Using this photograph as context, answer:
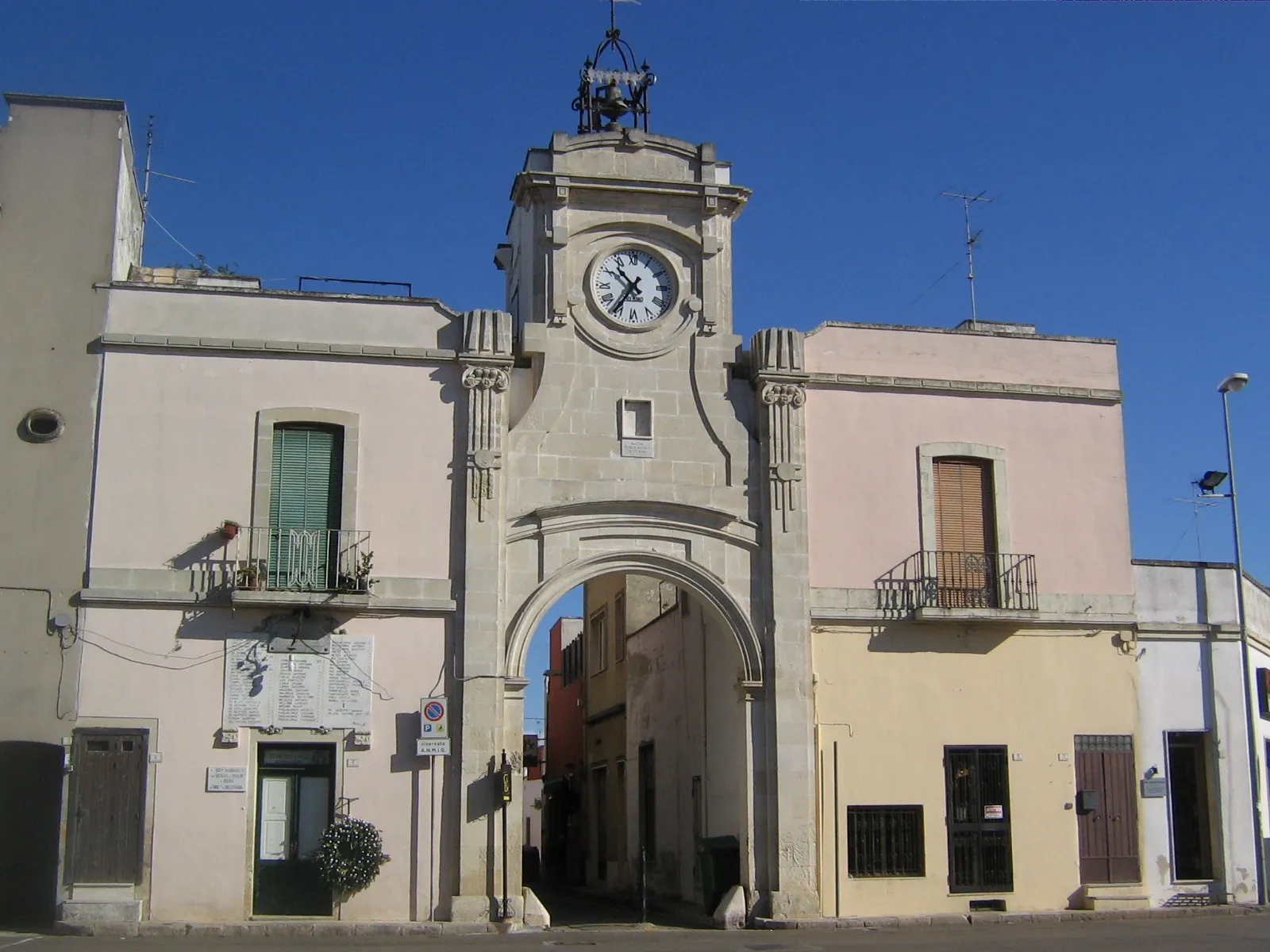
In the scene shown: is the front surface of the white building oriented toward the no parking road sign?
no

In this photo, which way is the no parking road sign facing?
toward the camera

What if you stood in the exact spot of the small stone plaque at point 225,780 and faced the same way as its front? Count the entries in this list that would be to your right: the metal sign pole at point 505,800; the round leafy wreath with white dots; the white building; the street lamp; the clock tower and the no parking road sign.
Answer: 0

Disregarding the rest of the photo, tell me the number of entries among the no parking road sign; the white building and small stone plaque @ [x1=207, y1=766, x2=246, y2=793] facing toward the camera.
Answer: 3

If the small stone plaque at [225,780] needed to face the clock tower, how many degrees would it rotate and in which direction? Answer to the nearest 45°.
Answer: approximately 90° to its left

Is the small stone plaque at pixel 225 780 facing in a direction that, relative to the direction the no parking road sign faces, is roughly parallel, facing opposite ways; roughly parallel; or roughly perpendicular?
roughly parallel

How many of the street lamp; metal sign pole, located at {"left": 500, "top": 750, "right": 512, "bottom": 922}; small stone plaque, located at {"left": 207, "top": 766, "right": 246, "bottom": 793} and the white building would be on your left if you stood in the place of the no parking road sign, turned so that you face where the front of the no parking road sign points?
3

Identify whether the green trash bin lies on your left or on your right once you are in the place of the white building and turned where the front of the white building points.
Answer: on your right

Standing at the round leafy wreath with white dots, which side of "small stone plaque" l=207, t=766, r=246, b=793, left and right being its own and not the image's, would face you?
left

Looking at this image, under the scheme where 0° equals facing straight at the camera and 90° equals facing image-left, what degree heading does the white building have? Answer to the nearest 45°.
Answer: approximately 0°

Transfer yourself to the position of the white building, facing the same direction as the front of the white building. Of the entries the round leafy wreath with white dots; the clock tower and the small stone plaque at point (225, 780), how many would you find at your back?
0

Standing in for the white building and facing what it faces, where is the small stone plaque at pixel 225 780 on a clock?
The small stone plaque is roughly at 2 o'clock from the white building.

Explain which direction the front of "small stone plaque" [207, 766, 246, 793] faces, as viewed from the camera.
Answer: facing the viewer

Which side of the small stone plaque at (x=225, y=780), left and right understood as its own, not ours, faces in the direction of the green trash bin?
left

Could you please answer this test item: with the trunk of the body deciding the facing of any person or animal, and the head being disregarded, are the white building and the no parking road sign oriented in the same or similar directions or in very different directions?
same or similar directions

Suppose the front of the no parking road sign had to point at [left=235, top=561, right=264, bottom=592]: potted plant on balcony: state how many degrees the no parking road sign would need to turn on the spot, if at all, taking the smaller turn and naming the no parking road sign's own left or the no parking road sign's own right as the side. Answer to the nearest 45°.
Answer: approximately 90° to the no parking road sign's own right
